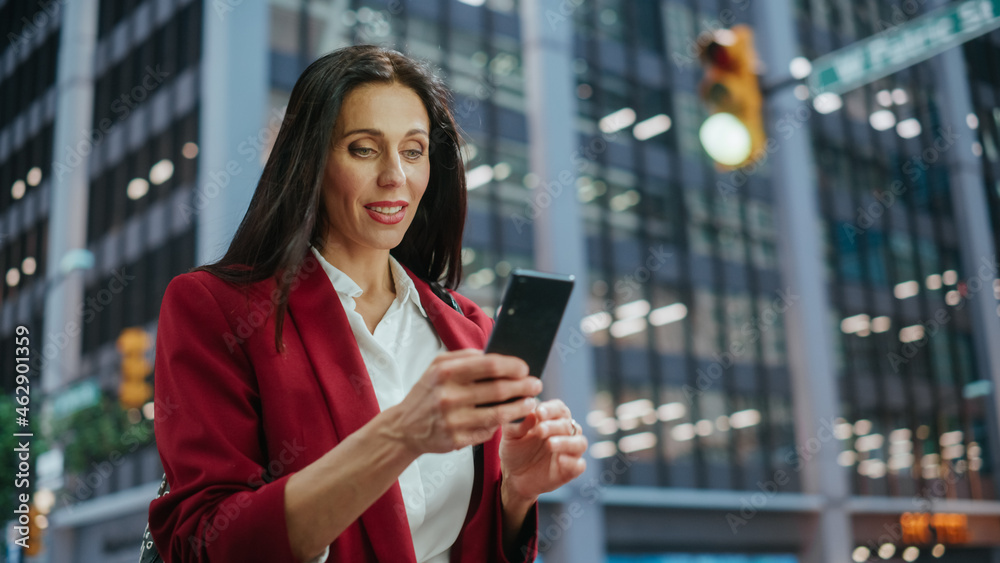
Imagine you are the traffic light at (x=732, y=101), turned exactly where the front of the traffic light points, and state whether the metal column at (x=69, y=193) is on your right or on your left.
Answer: on your right

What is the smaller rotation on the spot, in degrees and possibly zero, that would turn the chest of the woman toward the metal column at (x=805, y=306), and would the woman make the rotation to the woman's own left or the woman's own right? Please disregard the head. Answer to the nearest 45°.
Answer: approximately 90° to the woman's own left

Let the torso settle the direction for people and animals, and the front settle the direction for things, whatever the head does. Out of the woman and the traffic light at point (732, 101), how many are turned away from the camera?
0

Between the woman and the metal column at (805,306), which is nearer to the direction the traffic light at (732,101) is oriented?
the woman

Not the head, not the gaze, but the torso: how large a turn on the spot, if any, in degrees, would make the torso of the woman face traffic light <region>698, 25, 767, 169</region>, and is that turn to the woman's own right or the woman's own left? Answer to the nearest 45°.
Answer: approximately 90° to the woman's own left

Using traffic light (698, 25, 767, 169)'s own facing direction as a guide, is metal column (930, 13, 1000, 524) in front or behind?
behind

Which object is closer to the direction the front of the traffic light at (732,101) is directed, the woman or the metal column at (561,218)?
the woman

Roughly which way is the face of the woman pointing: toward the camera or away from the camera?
toward the camera

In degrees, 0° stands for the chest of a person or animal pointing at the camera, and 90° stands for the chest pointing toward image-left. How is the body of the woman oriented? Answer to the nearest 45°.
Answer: approximately 315°

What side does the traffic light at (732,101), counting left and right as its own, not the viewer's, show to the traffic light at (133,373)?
right

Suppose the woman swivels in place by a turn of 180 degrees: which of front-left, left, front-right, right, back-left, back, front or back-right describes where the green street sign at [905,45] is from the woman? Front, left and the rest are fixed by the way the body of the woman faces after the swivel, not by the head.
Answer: right

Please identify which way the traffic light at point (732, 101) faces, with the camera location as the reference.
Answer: facing the viewer and to the left of the viewer

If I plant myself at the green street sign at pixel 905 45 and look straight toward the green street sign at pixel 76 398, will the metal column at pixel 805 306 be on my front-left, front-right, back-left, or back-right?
front-right
